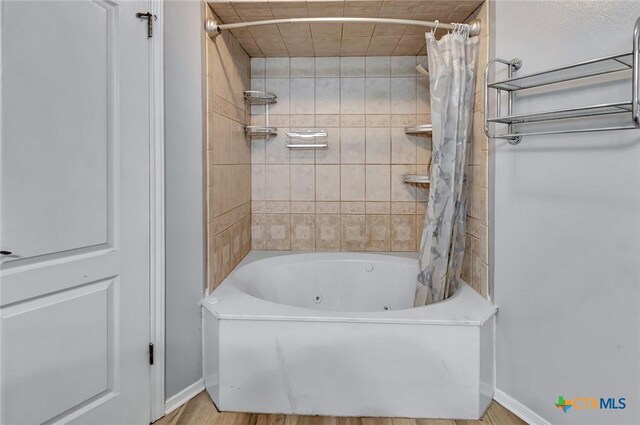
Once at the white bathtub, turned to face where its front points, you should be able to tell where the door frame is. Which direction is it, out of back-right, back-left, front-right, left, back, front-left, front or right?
right

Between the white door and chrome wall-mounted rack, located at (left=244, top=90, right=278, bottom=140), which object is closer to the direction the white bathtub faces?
the white door

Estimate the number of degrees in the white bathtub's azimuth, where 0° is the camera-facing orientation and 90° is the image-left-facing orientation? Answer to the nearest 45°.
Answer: approximately 0°

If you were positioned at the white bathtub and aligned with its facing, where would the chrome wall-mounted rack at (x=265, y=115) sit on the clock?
The chrome wall-mounted rack is roughly at 5 o'clock from the white bathtub.

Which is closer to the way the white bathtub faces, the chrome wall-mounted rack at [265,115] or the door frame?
the door frame

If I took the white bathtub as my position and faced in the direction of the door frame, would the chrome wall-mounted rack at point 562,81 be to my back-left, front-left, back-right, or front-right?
back-left

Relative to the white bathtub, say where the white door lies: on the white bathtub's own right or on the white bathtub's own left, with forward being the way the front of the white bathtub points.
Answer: on the white bathtub's own right
